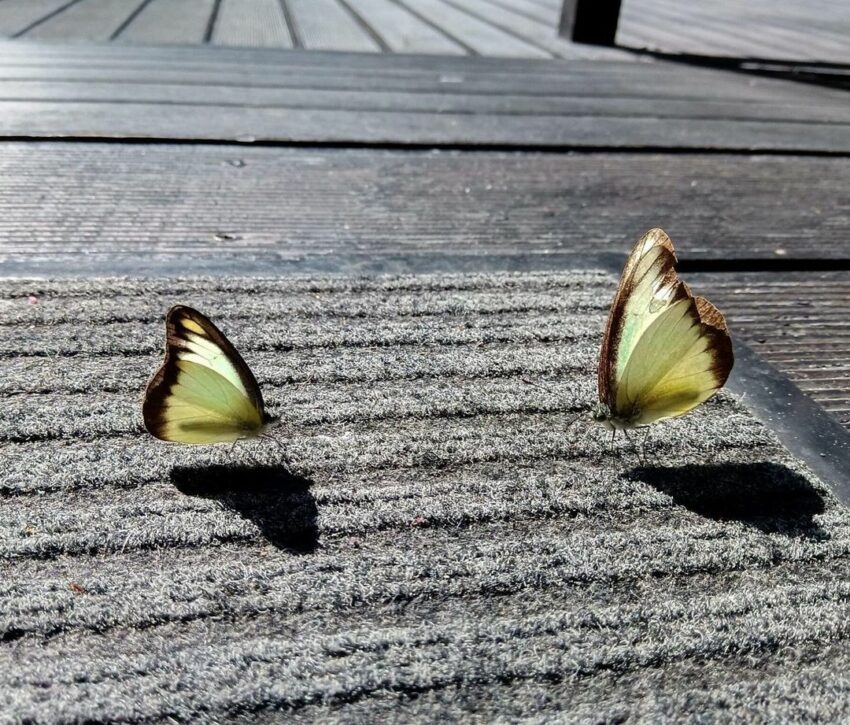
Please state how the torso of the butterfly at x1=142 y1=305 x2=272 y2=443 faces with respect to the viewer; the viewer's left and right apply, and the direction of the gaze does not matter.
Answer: facing to the right of the viewer
